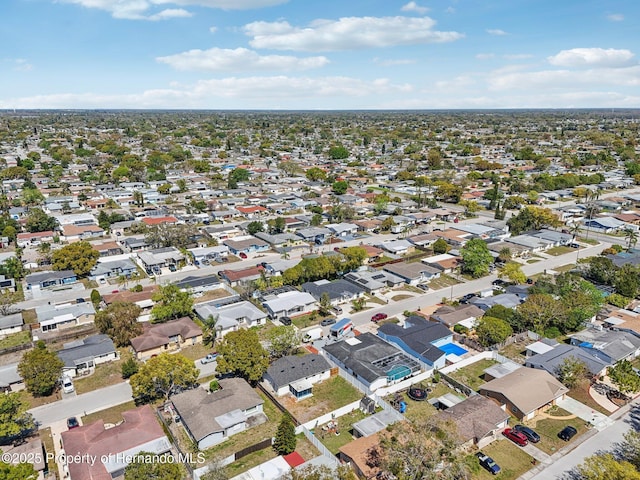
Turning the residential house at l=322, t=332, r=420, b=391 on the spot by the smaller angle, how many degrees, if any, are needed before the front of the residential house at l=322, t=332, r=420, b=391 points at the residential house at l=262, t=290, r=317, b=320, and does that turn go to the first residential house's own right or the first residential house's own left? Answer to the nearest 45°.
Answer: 0° — it already faces it

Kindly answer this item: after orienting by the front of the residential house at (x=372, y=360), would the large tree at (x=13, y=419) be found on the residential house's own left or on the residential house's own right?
on the residential house's own left

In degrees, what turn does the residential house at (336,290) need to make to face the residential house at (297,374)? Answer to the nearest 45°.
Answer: approximately 45° to its right

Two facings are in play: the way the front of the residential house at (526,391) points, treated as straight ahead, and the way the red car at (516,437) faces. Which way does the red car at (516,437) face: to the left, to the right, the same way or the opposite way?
the opposite way

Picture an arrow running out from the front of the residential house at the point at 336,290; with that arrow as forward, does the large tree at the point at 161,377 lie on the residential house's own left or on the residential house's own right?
on the residential house's own right

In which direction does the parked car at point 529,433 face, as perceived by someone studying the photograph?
facing away from the viewer and to the left of the viewer

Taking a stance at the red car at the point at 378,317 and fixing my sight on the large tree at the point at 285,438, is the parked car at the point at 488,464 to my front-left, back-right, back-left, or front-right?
front-left

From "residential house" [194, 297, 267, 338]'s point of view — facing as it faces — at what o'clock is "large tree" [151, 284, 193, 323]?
The large tree is roughly at 5 o'clock from the residential house.

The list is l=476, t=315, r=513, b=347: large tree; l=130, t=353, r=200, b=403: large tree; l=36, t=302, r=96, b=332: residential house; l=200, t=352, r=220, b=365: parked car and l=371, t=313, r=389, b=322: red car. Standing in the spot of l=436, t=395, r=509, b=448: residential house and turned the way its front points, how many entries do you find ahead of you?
0

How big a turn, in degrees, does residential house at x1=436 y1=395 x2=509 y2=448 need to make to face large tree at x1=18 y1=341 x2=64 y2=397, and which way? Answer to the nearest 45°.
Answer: approximately 135° to its right

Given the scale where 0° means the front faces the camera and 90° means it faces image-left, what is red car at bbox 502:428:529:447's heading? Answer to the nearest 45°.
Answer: approximately 135°

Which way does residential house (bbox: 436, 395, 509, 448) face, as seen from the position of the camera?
facing the viewer and to the right of the viewer

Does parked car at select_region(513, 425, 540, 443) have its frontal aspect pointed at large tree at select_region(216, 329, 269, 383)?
no

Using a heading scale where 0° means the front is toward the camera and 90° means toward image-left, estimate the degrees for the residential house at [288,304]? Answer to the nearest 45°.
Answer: approximately 315°

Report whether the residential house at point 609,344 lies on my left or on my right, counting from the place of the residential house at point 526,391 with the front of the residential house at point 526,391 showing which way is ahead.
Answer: on my left

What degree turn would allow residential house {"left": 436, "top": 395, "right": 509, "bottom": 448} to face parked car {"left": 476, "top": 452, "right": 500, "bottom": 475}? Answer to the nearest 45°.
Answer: approximately 45° to its right

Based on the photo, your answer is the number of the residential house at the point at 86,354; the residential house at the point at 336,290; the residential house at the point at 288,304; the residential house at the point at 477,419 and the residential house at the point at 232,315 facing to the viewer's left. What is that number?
0

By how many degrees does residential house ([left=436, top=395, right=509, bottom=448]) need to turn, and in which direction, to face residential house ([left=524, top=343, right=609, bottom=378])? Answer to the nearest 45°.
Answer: approximately 90° to its left
